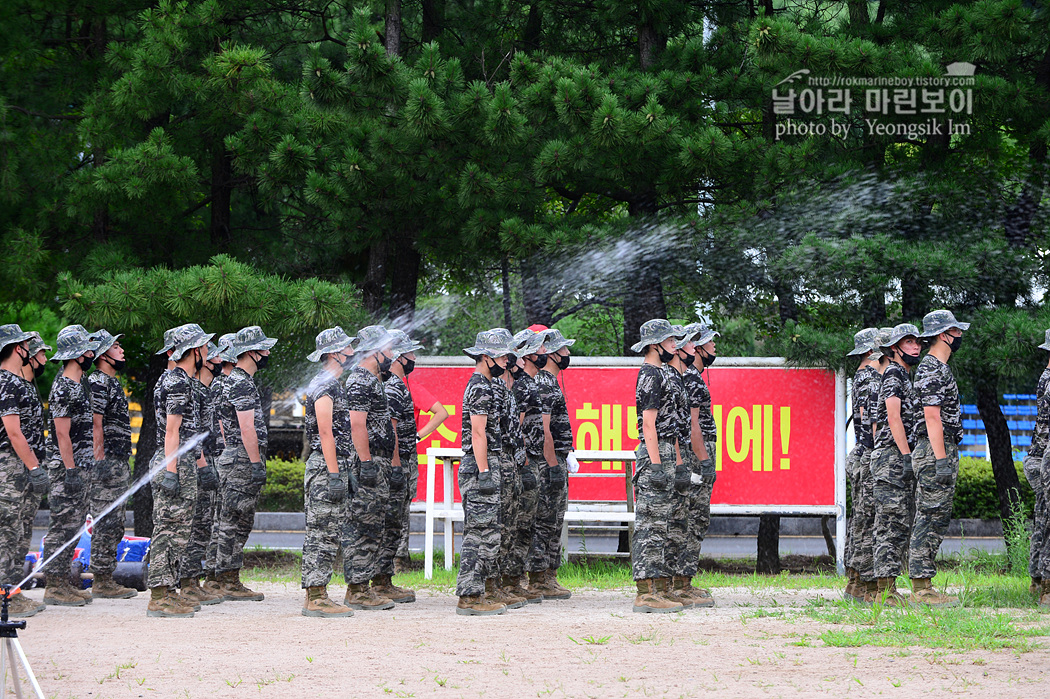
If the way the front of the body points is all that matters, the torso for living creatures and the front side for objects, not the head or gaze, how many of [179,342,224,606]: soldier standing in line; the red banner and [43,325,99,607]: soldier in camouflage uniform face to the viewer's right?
2

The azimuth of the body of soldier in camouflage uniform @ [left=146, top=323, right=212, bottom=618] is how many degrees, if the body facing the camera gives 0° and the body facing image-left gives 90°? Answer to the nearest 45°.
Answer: approximately 270°

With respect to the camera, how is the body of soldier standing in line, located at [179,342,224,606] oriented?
to the viewer's right

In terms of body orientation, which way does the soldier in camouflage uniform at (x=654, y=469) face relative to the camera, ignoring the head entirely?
to the viewer's right

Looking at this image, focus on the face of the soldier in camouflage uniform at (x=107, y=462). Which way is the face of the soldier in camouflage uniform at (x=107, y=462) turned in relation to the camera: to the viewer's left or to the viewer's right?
to the viewer's right

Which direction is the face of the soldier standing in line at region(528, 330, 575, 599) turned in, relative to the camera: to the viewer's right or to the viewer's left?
to the viewer's right

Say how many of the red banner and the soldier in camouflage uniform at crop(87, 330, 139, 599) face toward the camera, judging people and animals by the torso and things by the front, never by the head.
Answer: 1

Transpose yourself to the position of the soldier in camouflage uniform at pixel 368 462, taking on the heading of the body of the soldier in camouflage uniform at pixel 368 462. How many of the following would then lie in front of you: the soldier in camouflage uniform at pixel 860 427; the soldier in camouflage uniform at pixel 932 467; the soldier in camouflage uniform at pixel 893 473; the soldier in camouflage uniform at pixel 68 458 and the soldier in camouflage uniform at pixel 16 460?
3

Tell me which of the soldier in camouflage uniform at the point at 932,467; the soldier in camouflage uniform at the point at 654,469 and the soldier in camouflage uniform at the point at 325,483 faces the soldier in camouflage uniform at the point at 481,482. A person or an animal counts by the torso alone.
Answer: the soldier in camouflage uniform at the point at 325,483

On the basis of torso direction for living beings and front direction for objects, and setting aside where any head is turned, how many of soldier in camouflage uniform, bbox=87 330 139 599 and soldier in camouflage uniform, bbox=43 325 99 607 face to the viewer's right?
2

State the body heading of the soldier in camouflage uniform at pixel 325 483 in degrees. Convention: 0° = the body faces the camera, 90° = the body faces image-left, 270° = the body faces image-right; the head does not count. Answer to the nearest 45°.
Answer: approximately 270°

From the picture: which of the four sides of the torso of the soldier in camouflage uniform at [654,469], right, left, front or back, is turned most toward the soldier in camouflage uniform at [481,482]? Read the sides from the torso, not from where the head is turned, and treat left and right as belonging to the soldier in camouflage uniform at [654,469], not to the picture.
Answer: back
